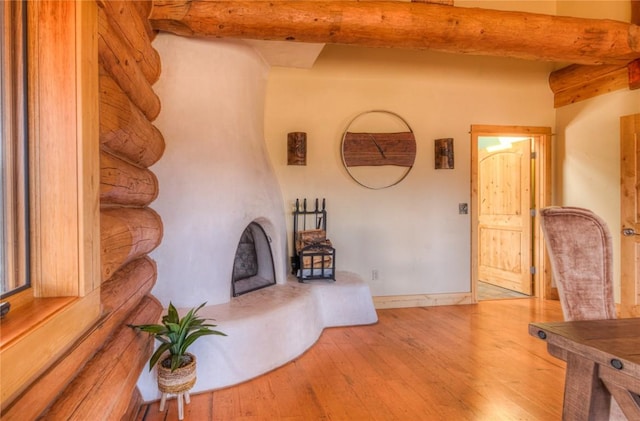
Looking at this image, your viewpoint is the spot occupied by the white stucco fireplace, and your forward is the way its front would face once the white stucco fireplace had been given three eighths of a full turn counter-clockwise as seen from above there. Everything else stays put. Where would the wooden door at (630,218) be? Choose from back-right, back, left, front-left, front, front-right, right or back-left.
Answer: right

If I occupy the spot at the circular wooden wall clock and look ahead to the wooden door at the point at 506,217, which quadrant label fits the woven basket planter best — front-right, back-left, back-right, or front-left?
back-right

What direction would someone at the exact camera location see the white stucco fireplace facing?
facing the viewer and to the right of the viewer

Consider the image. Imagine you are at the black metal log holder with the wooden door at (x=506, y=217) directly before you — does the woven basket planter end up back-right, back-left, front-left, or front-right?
back-right

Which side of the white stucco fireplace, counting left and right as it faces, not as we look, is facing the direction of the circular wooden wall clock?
left
